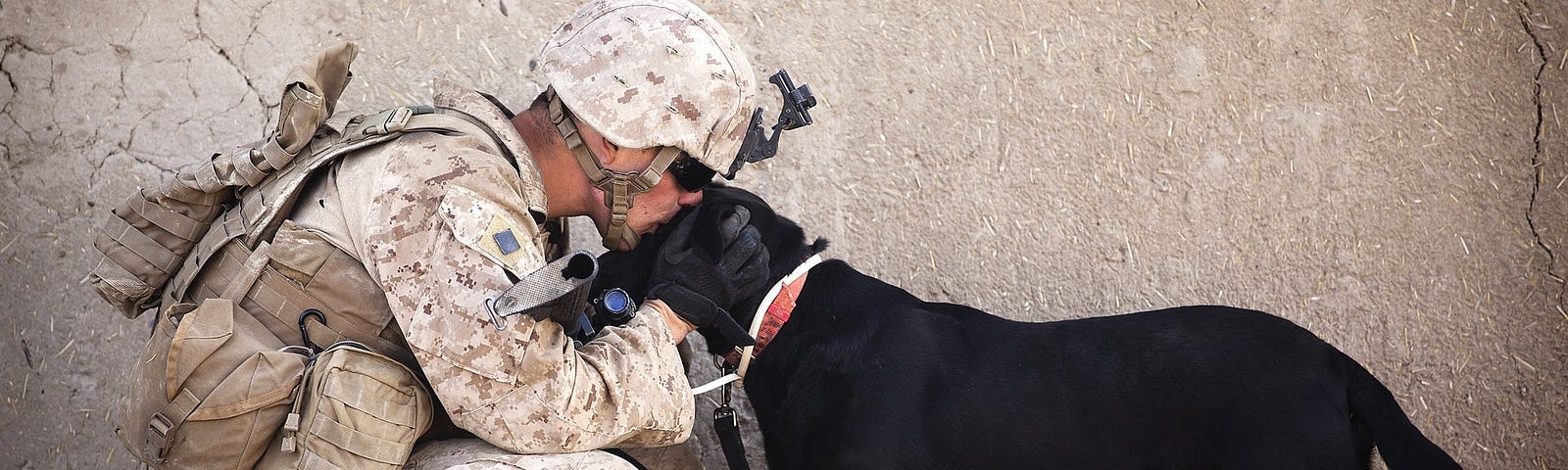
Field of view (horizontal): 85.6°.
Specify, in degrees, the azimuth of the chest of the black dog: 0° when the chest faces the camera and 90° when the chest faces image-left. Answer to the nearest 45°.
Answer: approximately 90°

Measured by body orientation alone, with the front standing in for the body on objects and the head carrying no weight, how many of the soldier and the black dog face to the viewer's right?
1

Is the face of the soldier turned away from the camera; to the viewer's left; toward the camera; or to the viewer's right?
to the viewer's right

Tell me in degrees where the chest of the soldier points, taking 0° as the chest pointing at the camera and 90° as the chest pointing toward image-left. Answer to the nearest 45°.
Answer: approximately 270°

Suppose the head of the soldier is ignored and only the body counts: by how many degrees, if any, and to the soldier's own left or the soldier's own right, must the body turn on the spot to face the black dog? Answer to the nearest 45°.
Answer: approximately 45° to the soldier's own right

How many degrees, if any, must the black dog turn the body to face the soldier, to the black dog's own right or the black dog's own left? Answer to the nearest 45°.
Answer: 0° — it already faces them

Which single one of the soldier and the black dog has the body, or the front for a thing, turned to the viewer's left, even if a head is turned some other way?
the black dog
